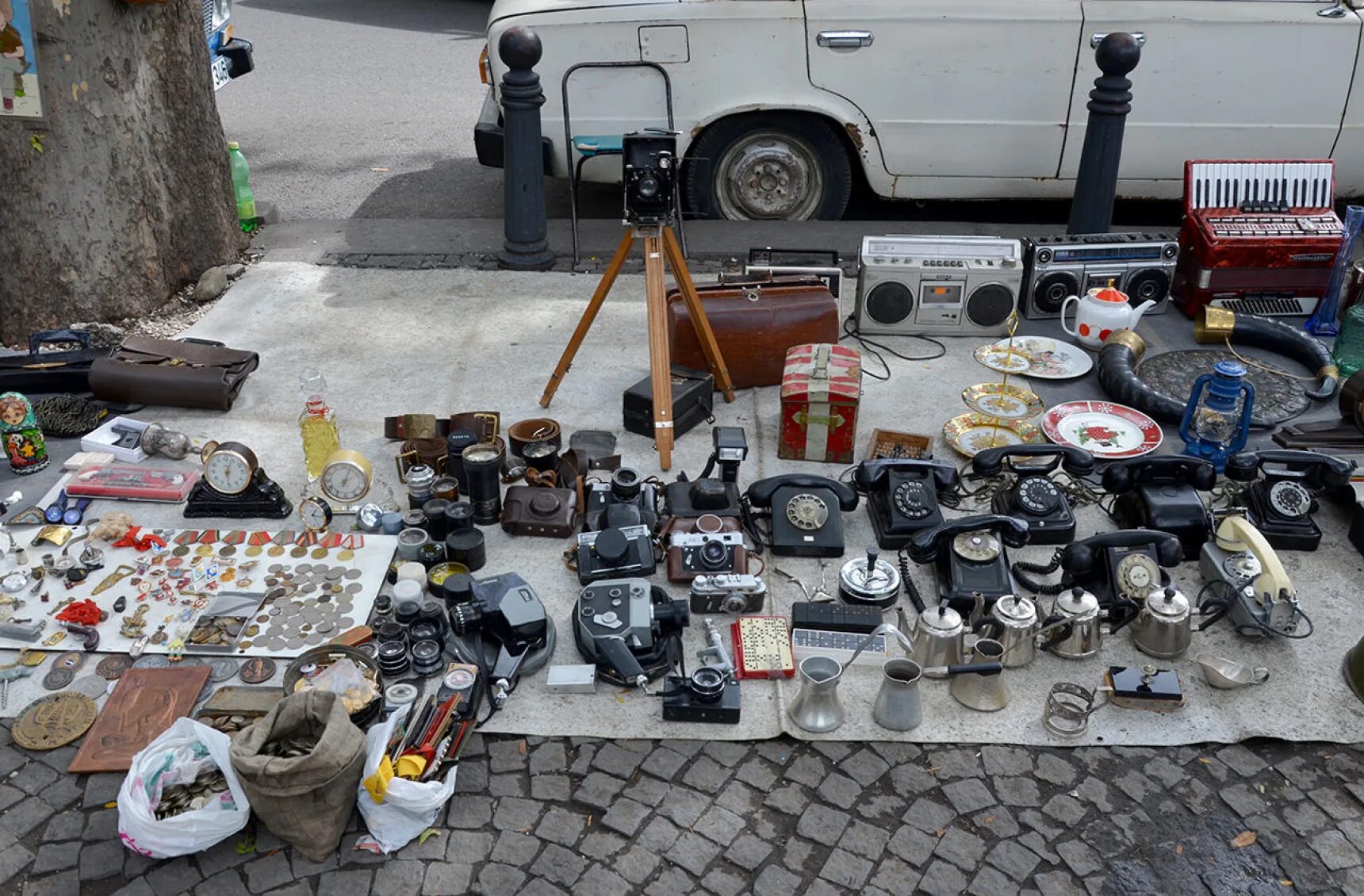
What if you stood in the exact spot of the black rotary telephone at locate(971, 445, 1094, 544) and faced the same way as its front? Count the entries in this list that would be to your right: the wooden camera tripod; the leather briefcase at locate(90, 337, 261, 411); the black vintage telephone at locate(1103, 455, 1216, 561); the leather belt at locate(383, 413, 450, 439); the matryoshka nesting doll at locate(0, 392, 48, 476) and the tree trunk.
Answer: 5

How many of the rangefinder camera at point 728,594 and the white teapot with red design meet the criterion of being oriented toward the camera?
1

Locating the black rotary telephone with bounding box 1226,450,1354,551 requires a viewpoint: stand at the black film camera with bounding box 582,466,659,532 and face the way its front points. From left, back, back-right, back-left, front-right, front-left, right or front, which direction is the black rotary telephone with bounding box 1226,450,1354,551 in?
left

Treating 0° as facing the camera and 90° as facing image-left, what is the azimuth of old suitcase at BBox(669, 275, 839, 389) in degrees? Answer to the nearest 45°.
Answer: approximately 0°

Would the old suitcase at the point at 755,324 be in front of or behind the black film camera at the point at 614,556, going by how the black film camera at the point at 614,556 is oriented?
behind

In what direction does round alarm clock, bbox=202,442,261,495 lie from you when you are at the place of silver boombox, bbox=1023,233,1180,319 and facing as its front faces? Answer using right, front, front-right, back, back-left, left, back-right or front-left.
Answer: front-right

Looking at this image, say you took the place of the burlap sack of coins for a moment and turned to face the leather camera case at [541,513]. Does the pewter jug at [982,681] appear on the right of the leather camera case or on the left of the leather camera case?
right

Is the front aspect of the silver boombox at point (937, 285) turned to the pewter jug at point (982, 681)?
yes

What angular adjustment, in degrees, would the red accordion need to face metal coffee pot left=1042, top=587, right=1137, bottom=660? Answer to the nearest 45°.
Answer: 0° — it already faces it

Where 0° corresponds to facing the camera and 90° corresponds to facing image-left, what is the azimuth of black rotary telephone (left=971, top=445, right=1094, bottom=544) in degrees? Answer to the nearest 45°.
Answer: approximately 0°

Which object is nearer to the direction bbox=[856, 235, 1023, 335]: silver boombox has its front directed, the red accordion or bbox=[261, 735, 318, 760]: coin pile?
the coin pile

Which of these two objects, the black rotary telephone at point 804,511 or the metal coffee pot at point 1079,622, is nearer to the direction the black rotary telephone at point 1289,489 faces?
the metal coffee pot

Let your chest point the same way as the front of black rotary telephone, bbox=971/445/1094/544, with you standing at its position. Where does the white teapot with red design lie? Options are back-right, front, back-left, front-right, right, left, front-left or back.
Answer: back

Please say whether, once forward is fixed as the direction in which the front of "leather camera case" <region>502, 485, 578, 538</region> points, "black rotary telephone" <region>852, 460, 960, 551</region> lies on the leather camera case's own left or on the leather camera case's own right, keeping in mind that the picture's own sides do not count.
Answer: on the leather camera case's own left

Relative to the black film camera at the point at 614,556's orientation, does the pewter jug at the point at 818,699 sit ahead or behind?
ahead

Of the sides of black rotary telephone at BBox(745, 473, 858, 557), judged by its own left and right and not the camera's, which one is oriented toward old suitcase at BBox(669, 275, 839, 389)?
back
